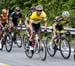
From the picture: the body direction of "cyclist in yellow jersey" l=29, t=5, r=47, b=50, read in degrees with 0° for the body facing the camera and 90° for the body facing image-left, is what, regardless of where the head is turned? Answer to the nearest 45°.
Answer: approximately 315°

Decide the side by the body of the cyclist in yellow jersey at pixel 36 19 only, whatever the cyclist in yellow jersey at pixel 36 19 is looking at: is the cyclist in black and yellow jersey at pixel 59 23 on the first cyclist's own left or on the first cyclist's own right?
on the first cyclist's own left
